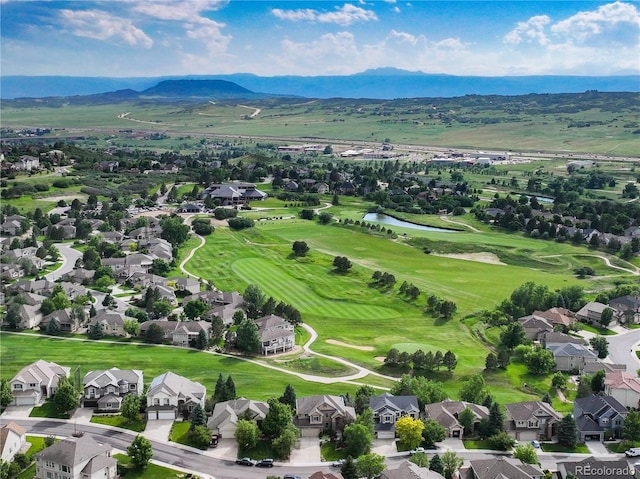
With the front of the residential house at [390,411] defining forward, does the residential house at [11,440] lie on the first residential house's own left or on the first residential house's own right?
on the first residential house's own right

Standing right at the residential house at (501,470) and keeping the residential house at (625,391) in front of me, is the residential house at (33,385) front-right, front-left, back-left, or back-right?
back-left

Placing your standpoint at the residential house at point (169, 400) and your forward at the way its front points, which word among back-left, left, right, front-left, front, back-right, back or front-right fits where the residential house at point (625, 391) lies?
left

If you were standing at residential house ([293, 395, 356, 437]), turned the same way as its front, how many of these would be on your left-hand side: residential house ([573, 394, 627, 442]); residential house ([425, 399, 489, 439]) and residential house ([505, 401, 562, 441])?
3

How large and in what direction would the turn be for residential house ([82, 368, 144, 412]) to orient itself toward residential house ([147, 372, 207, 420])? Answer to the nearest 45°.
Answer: approximately 45° to its left

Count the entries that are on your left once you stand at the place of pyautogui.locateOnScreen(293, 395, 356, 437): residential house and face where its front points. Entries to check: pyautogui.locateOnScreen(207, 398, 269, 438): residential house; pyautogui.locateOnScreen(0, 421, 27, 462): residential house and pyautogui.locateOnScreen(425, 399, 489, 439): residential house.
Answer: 1

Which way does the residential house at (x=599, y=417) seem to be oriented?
toward the camera

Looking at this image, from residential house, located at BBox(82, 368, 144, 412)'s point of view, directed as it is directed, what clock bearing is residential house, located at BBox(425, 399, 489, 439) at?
residential house, located at BBox(425, 399, 489, 439) is roughly at 10 o'clock from residential house, located at BBox(82, 368, 144, 412).

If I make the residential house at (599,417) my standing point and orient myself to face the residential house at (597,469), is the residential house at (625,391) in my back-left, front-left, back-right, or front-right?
back-left

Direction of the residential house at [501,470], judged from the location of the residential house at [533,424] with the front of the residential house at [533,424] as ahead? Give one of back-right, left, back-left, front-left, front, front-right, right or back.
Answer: front

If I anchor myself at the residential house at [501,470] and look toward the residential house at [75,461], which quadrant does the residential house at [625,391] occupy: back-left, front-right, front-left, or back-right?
back-right

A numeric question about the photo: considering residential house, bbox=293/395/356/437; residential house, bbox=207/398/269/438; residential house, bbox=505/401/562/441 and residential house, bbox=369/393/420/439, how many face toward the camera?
4

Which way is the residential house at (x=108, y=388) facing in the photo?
toward the camera

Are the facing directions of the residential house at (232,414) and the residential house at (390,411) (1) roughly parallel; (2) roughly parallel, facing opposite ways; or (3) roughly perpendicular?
roughly parallel

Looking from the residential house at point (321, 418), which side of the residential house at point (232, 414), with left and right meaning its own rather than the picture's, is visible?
left

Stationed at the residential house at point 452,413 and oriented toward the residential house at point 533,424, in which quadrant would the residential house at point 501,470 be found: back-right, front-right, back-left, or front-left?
front-right

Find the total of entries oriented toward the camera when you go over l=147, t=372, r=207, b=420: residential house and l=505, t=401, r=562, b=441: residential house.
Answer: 2
